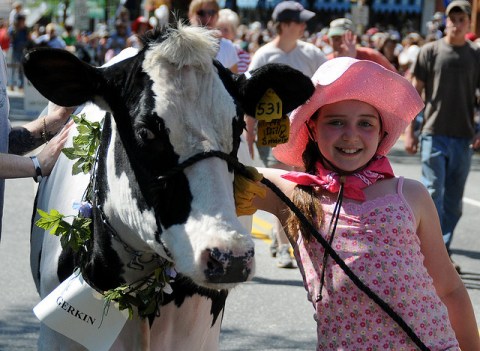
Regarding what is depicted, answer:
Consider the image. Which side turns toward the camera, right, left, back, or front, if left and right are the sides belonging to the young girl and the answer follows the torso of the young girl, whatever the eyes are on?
front

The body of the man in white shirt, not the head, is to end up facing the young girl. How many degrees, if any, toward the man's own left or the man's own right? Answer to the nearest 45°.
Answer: approximately 45° to the man's own right

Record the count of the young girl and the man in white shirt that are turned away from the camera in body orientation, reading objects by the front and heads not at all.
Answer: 0

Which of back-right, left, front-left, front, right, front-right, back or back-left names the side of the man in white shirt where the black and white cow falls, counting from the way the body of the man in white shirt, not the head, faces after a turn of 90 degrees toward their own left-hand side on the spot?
back-right

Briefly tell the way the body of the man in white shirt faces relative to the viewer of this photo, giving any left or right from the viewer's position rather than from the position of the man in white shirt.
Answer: facing the viewer and to the right of the viewer

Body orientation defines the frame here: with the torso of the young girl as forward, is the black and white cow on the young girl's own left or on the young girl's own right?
on the young girl's own right

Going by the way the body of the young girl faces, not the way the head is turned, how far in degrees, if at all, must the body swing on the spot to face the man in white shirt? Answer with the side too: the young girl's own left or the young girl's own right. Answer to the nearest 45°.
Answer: approximately 180°

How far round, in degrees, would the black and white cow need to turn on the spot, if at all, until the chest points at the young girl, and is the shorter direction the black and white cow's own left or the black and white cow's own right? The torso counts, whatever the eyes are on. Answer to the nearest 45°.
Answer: approximately 45° to the black and white cow's own left

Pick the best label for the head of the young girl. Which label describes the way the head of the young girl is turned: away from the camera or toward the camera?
toward the camera
